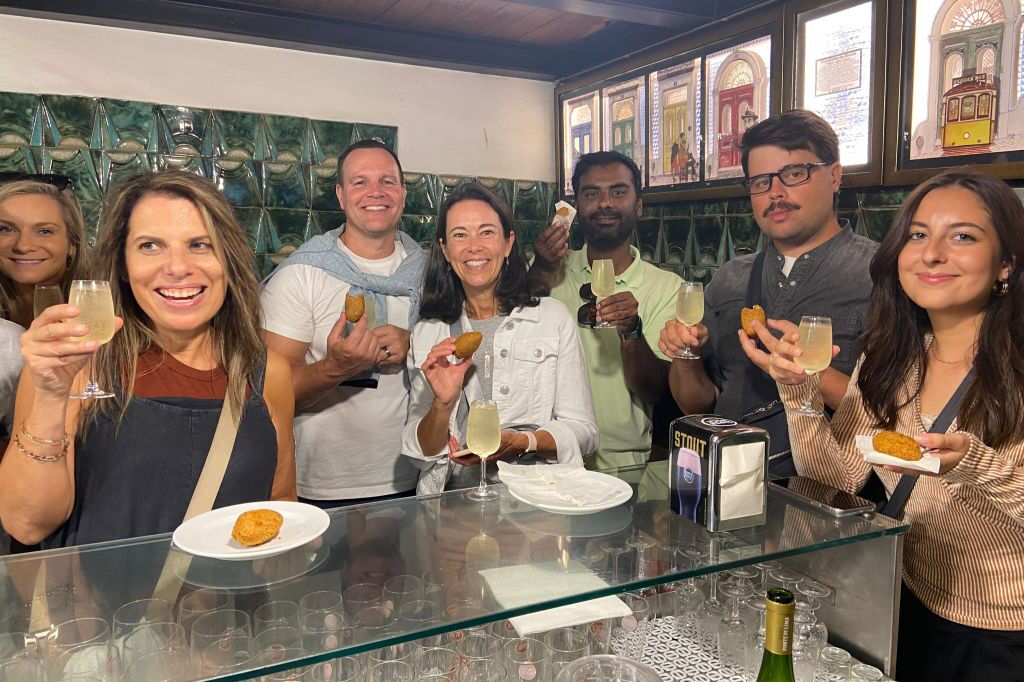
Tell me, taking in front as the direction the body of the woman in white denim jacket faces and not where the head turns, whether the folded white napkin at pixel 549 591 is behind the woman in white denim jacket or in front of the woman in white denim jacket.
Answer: in front

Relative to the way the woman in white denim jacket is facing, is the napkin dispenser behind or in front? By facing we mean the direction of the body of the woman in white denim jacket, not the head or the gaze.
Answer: in front

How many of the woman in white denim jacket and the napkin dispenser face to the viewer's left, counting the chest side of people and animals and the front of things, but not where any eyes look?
0

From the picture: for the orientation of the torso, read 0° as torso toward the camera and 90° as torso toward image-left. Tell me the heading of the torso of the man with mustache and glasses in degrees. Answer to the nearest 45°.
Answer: approximately 45°

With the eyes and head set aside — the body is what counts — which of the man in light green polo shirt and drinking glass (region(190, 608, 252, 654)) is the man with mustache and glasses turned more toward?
the drinking glass

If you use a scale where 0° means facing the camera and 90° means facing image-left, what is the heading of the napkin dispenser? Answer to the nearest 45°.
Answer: approximately 315°

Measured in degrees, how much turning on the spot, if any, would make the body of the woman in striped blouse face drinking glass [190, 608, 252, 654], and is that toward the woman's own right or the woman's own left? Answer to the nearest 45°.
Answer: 0° — they already face it

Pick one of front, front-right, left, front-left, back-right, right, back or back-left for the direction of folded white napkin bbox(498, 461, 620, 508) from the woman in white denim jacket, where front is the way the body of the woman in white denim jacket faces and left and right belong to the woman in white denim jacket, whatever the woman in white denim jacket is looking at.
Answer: front

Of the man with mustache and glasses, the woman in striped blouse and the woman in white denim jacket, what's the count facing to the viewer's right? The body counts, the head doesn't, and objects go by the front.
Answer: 0

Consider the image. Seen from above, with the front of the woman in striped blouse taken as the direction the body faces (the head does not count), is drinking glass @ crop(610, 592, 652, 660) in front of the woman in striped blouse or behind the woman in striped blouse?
in front

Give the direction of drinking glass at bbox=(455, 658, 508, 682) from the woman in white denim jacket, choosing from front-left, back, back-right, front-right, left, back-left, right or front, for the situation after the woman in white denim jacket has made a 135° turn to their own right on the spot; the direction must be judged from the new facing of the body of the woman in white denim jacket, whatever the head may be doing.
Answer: back-left

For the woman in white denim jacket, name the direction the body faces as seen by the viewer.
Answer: toward the camera

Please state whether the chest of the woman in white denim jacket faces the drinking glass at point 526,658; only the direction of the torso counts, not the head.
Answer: yes
